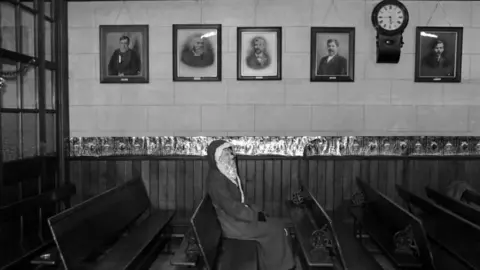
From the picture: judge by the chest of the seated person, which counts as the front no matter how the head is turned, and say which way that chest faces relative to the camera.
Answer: to the viewer's right

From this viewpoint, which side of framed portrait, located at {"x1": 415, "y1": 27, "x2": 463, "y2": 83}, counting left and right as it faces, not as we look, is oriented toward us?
front

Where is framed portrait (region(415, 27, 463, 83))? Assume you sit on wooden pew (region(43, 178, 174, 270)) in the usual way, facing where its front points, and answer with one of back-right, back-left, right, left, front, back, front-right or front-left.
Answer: front-left

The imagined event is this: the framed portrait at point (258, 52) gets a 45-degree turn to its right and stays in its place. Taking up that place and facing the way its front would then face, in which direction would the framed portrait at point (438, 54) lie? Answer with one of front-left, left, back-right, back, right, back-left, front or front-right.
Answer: back-left

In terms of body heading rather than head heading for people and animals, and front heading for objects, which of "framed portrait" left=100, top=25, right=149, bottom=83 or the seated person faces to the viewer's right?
the seated person

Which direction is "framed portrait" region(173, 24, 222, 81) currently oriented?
toward the camera

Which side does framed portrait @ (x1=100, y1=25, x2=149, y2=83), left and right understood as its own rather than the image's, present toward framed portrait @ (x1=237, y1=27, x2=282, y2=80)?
left

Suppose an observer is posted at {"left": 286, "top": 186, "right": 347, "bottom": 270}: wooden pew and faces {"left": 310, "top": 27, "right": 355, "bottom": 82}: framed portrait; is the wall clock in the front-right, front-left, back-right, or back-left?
front-right

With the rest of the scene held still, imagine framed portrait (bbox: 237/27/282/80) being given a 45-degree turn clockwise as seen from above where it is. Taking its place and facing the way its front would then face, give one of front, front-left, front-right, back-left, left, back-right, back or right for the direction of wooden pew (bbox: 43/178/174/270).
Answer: front

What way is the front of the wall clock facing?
toward the camera

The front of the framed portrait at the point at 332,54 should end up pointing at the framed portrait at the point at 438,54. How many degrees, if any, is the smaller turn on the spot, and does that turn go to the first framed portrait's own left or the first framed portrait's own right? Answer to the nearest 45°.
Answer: approximately 90° to the first framed portrait's own left

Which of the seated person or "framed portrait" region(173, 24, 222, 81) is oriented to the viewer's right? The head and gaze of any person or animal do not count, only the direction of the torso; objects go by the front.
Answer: the seated person

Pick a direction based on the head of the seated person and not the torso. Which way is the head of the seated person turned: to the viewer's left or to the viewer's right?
to the viewer's right

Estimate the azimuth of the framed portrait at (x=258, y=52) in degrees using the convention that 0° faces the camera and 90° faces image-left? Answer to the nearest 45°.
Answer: approximately 0°

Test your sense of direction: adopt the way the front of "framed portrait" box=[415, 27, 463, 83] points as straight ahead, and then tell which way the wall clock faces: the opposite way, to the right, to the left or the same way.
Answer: the same way
